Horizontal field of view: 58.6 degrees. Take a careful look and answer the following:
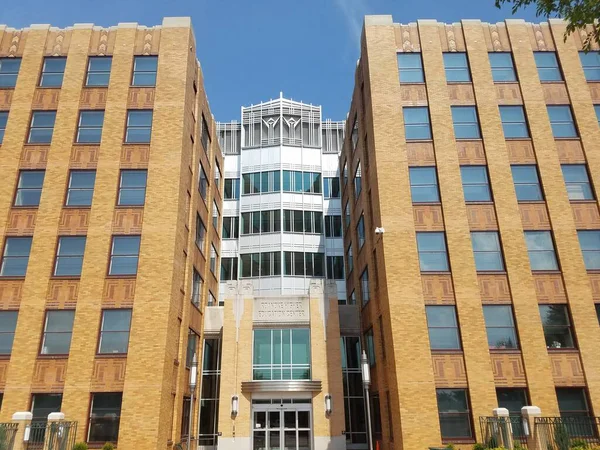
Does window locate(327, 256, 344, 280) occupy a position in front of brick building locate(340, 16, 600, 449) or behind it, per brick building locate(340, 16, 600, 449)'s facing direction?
behind

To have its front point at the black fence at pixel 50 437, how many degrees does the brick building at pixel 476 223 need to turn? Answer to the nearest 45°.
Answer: approximately 45° to its right

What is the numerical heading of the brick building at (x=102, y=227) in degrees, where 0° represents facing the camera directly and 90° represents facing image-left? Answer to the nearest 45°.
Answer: approximately 0°

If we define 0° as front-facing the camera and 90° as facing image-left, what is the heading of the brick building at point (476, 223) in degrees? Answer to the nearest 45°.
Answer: approximately 0°

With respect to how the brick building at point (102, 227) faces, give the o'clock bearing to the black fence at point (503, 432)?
The black fence is roughly at 10 o'clock from the brick building.

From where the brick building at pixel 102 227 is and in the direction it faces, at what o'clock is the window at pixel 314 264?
The window is roughly at 8 o'clock from the brick building.

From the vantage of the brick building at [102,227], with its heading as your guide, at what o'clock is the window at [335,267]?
The window is roughly at 8 o'clock from the brick building.

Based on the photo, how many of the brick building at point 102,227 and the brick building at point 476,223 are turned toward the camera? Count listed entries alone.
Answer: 2

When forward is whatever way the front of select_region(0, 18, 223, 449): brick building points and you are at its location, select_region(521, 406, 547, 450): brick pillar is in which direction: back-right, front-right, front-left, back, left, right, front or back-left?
front-left

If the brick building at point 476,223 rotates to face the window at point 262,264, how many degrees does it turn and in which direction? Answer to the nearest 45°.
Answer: approximately 135° to its right

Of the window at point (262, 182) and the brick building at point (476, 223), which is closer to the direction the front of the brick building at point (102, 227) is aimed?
the brick building

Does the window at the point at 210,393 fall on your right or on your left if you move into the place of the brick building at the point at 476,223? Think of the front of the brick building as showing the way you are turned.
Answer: on your right
